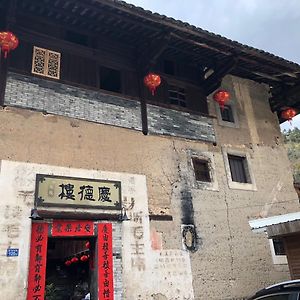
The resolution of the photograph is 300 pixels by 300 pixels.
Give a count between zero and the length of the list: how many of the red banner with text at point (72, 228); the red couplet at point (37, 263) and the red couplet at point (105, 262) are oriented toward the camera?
3

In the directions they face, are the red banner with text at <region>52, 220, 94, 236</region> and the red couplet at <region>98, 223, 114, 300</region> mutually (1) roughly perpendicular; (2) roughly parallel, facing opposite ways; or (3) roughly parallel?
roughly parallel

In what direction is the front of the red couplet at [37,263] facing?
toward the camera

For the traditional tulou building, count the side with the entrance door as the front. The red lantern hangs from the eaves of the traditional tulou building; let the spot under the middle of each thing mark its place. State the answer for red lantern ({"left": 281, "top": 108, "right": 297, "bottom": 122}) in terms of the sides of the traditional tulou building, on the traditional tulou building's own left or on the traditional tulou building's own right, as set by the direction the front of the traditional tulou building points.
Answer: on the traditional tulou building's own left

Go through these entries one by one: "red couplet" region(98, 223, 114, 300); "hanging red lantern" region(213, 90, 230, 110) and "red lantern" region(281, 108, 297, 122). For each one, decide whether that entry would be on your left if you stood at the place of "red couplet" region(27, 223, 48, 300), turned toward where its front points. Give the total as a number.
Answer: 3

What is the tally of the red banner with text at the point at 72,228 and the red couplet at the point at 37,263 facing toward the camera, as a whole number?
2

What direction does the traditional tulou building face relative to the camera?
toward the camera

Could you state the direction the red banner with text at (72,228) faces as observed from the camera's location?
facing the viewer
